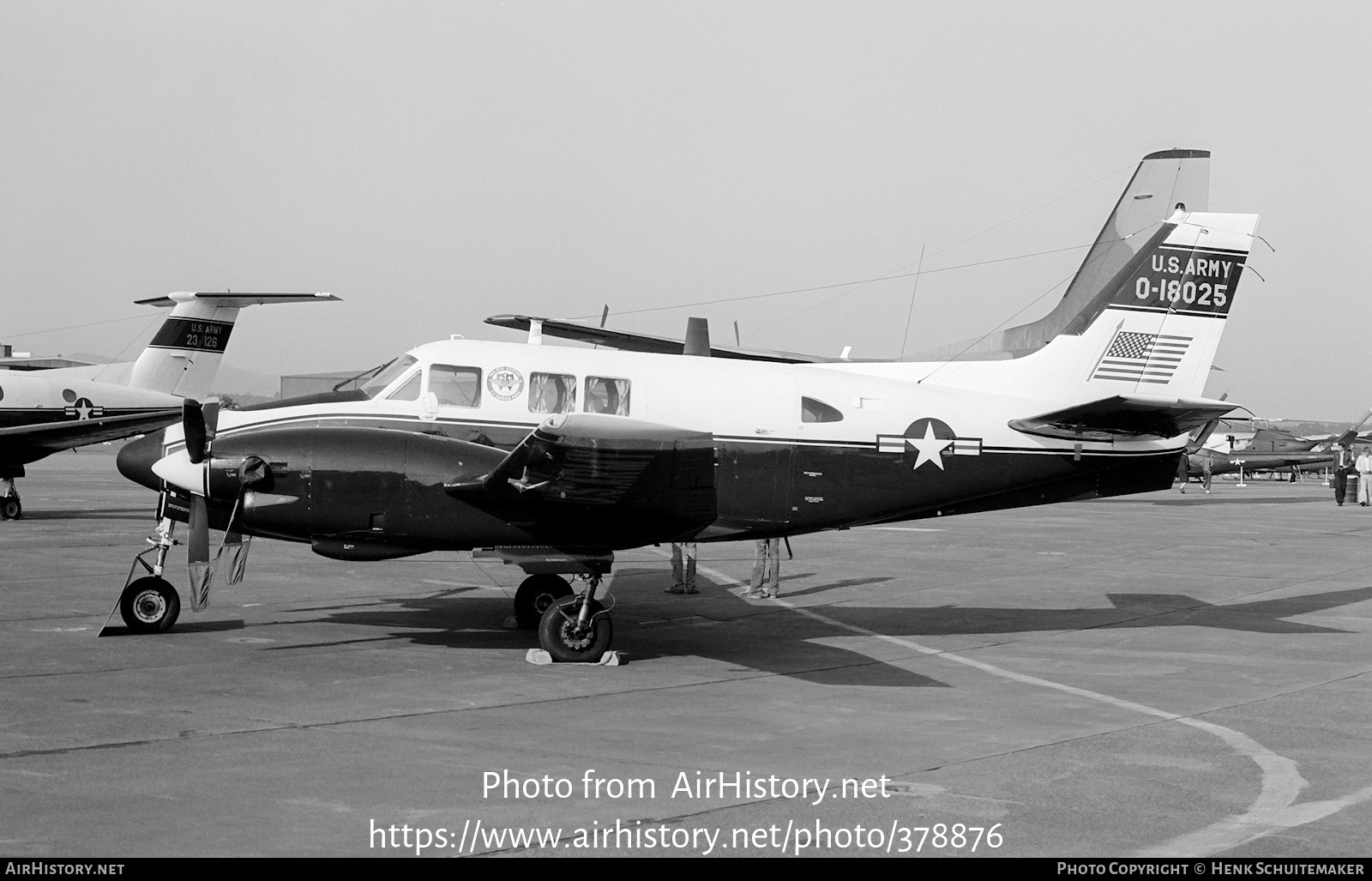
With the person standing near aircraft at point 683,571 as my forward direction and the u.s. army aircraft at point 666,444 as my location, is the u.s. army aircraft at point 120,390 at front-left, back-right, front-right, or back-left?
front-left

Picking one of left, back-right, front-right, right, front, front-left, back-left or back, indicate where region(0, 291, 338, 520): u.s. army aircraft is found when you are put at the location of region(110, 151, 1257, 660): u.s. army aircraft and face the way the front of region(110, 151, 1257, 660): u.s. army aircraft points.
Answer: front-right

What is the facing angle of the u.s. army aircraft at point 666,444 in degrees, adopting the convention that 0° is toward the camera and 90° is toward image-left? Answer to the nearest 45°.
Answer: approximately 90°

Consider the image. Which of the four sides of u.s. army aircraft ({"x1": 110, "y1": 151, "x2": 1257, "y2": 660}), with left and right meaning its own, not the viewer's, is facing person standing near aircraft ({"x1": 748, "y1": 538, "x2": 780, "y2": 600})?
right

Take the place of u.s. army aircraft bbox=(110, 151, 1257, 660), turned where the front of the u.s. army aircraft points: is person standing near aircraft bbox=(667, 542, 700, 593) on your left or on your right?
on your right

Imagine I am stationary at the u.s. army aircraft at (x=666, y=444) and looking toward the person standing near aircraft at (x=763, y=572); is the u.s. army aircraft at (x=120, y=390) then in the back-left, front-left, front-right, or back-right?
front-left

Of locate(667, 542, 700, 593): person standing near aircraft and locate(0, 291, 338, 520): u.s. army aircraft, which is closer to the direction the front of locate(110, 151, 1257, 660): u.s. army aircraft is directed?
the u.s. army aircraft
